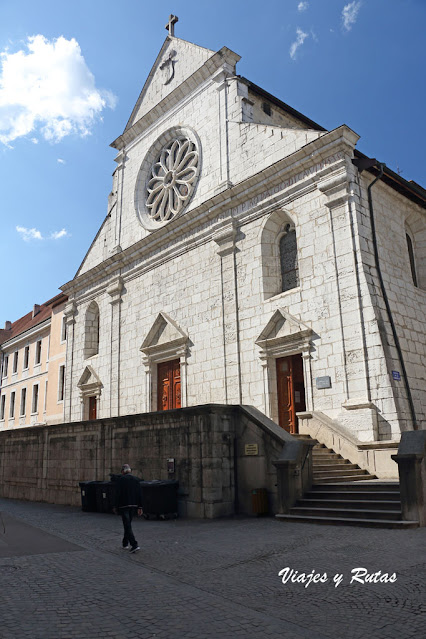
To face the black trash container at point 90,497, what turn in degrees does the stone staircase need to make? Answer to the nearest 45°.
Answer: approximately 135° to its right

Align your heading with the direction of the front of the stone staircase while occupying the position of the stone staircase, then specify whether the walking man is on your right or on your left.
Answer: on your right

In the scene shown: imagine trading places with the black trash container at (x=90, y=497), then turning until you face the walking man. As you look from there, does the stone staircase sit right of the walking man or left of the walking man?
left

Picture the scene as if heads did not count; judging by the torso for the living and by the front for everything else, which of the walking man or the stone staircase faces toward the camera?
the stone staircase

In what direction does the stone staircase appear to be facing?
toward the camera

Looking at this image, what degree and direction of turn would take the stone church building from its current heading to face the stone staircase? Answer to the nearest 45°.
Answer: approximately 45° to its left

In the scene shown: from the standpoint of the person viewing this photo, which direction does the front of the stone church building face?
facing the viewer and to the left of the viewer

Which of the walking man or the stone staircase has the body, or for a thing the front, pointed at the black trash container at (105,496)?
the walking man
